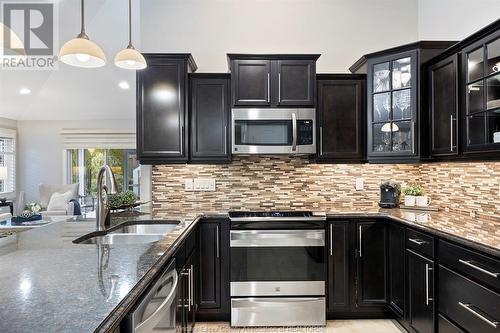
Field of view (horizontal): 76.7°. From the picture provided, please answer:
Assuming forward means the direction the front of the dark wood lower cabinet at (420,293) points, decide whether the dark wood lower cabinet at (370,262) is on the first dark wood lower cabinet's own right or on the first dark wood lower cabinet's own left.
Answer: on the first dark wood lower cabinet's own right

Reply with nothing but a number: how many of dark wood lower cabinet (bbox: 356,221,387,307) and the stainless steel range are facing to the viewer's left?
0

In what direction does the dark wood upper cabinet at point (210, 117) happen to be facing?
toward the camera

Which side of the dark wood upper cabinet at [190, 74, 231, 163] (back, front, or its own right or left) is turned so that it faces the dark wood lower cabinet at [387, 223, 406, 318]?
left

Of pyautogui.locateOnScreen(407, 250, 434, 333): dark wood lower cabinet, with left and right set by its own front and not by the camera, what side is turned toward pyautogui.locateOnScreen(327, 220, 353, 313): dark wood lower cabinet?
right

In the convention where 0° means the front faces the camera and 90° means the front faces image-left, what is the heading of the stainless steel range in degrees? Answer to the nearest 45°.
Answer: approximately 0°

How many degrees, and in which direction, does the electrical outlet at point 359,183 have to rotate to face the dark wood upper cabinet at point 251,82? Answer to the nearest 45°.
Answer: approximately 45° to its right

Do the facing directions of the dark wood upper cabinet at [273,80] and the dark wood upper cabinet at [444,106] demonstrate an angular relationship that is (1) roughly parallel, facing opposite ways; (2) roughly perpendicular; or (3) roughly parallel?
roughly perpendicular

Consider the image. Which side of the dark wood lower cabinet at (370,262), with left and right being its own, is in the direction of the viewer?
front

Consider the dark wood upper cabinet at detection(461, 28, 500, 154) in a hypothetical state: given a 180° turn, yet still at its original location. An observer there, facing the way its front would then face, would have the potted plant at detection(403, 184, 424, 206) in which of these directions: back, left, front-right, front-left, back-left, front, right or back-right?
left

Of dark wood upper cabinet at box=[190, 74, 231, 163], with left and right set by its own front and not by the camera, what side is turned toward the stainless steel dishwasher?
front
